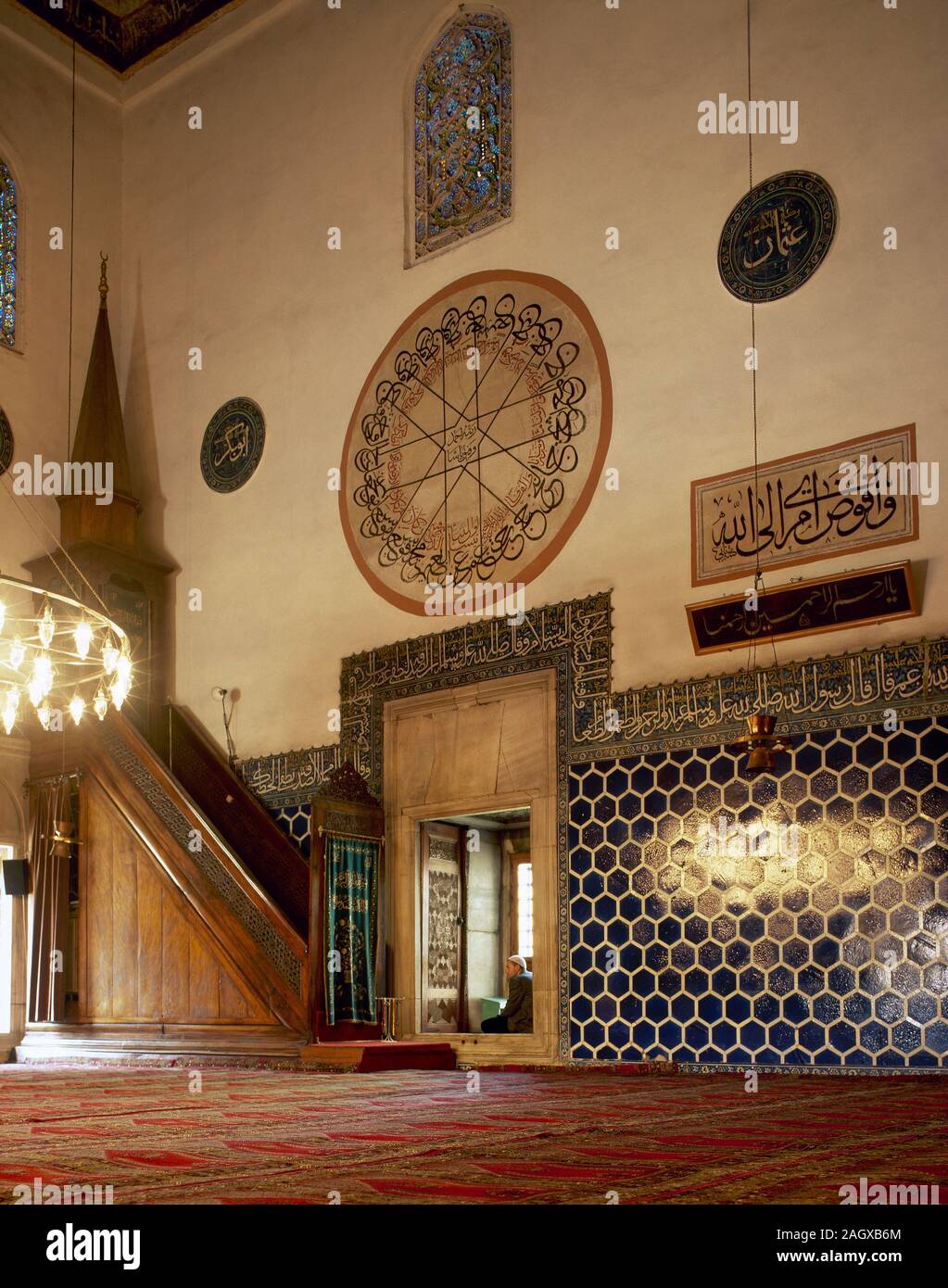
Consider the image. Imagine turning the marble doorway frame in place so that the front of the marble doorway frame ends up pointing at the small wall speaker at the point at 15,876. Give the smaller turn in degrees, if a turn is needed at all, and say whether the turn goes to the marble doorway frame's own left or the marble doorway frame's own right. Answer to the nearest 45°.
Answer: approximately 90° to the marble doorway frame's own right

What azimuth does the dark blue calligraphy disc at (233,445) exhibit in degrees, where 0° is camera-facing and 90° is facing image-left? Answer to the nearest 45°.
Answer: approximately 45°

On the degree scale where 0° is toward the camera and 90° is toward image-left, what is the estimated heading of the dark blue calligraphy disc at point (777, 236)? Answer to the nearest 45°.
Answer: approximately 45°

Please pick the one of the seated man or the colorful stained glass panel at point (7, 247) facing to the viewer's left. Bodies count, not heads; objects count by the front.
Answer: the seated man

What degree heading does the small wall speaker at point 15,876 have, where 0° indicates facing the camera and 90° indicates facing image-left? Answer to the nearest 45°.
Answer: approximately 315°

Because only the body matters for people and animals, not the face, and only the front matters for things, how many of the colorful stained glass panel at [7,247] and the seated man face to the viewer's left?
1

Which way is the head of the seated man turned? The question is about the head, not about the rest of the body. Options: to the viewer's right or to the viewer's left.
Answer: to the viewer's left

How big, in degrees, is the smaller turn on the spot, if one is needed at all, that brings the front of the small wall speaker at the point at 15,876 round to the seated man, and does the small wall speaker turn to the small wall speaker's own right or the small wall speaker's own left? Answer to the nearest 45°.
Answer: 0° — it already faces them

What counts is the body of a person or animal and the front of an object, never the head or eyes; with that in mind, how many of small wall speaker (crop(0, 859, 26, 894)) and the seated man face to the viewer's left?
1

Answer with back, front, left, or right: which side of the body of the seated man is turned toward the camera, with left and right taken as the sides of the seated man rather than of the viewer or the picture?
left
